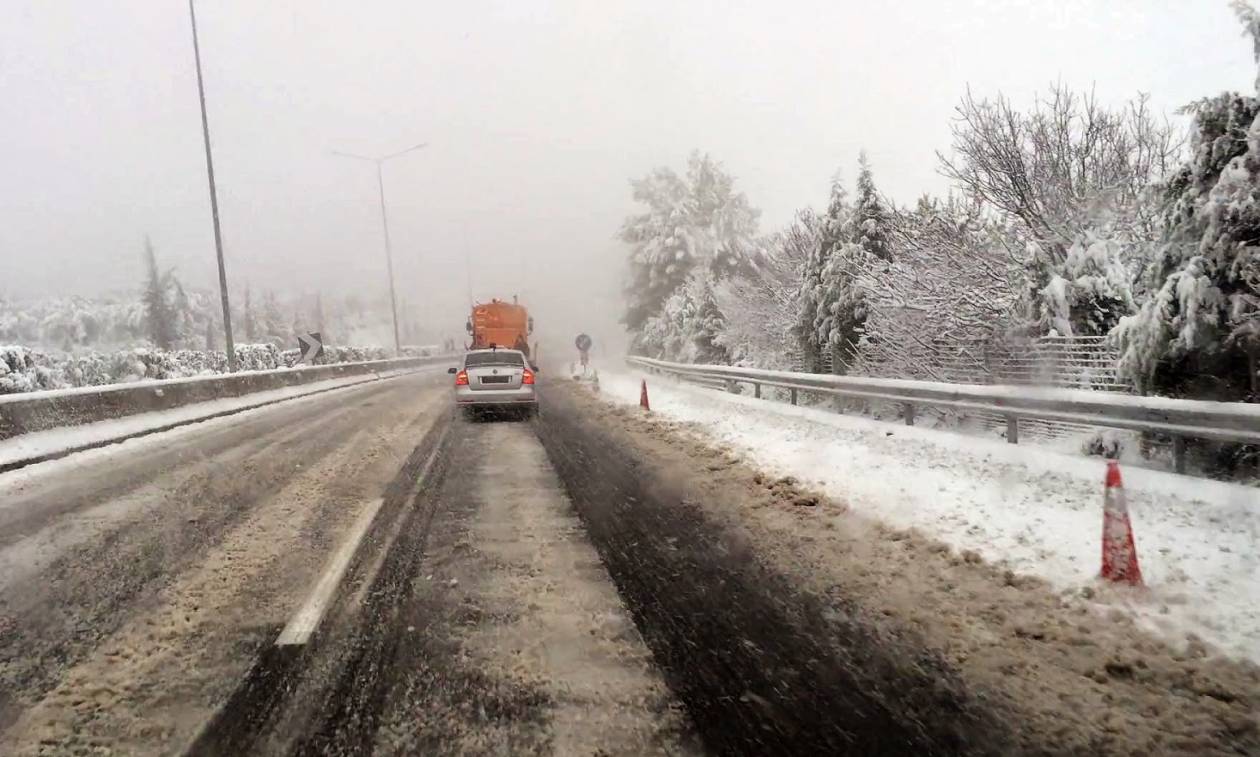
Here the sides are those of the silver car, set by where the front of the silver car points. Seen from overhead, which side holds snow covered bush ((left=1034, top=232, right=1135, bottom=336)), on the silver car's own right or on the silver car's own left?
on the silver car's own right

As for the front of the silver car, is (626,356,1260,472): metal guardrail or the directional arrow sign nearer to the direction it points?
the directional arrow sign

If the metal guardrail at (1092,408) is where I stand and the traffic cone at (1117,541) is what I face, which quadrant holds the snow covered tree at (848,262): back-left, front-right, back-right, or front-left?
back-right

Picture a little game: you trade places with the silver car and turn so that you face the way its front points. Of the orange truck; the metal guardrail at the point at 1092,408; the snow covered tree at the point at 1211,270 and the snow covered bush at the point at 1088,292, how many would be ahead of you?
1

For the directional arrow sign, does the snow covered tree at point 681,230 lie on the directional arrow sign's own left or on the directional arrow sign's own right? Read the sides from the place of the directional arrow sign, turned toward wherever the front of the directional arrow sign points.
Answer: on the directional arrow sign's own left

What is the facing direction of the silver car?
away from the camera

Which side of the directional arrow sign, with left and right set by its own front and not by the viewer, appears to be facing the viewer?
front

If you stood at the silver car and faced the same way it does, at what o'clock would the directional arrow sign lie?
The directional arrow sign is roughly at 11 o'clock from the silver car.

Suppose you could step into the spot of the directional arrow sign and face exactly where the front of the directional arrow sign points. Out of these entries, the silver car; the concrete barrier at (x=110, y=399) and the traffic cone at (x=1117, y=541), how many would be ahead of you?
3

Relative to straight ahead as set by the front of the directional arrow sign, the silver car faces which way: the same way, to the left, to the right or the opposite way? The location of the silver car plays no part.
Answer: the opposite way

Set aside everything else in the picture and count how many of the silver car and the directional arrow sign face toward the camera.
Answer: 1

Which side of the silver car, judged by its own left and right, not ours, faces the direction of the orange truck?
front

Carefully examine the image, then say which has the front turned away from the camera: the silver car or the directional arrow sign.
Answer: the silver car

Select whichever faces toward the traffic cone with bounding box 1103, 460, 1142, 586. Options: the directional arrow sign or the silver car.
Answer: the directional arrow sign

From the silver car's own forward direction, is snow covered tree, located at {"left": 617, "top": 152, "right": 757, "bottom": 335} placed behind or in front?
in front
